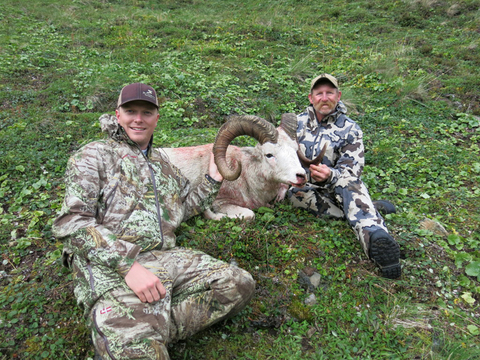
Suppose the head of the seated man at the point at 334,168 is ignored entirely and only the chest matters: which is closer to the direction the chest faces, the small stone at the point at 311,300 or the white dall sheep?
the small stone

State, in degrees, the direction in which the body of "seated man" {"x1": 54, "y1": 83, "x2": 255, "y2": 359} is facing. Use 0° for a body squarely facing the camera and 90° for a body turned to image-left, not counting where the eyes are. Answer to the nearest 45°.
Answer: approximately 315°

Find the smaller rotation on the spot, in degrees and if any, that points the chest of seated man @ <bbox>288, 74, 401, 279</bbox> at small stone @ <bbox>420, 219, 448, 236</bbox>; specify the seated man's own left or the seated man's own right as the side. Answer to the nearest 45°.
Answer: approximately 90° to the seated man's own left

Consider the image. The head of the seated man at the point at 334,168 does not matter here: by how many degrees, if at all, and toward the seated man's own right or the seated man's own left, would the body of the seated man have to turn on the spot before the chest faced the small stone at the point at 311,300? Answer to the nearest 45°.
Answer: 0° — they already face it

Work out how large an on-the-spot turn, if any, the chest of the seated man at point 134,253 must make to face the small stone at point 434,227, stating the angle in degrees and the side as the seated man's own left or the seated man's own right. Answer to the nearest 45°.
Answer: approximately 45° to the seated man's own left

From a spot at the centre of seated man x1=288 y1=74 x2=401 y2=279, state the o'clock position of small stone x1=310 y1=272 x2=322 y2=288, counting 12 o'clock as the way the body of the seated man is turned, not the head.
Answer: The small stone is roughly at 12 o'clock from the seated man.

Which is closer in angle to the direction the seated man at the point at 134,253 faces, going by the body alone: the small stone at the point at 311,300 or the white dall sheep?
the small stone

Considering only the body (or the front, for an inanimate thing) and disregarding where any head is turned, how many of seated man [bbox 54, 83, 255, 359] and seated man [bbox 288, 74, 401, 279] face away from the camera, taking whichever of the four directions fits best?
0

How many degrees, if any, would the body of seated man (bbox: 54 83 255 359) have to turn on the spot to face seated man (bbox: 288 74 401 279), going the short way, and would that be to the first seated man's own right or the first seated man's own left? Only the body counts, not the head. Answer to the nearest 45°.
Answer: approximately 90° to the first seated man's own left

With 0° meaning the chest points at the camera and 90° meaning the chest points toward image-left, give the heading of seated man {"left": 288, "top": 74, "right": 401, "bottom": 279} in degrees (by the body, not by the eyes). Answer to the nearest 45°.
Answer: approximately 0°

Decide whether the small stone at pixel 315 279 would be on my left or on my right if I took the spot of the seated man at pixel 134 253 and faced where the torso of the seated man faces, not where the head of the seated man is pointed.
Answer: on my left

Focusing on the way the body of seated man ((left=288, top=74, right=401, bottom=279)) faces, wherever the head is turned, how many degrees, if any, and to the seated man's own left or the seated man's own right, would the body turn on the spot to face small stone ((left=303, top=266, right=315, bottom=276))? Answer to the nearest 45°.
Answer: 0° — they already face it

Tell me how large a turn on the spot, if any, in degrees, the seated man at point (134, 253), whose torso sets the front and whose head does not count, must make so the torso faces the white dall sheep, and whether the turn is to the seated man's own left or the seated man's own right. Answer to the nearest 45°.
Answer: approximately 90° to the seated man's own left

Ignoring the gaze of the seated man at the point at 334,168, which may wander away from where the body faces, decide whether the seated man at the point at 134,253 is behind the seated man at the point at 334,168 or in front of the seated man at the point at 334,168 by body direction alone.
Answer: in front
